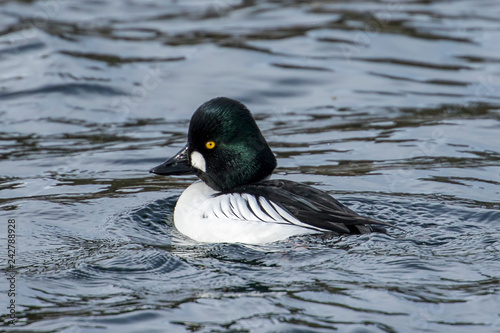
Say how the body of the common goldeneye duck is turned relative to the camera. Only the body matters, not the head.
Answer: to the viewer's left
